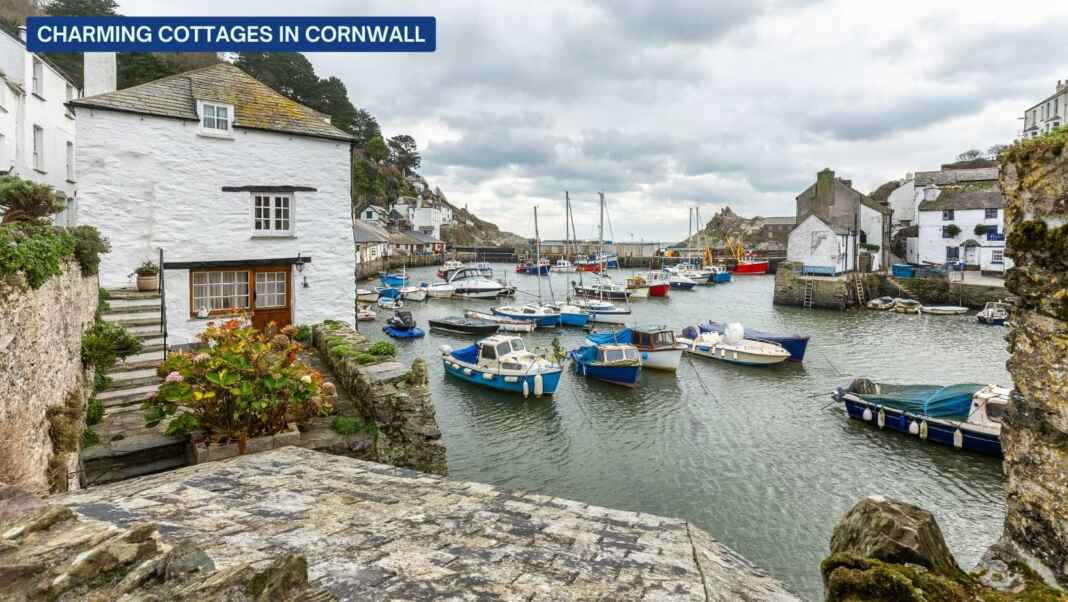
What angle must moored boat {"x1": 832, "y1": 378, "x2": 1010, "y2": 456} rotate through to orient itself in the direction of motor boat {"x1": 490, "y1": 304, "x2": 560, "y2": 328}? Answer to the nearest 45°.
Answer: approximately 180°

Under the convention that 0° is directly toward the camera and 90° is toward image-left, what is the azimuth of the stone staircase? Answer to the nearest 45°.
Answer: approximately 0°

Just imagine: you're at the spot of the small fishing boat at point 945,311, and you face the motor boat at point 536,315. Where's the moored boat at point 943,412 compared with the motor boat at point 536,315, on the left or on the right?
left

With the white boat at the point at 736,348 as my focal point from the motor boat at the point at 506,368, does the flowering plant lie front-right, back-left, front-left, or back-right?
back-right
